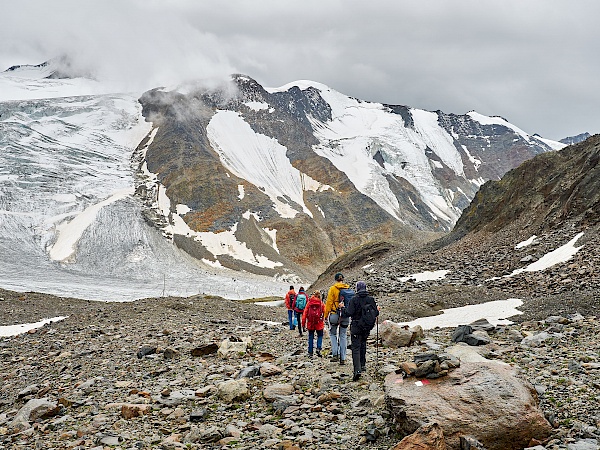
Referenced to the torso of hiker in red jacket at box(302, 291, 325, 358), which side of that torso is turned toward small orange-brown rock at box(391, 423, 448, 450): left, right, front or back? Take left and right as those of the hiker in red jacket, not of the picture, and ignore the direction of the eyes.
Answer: back

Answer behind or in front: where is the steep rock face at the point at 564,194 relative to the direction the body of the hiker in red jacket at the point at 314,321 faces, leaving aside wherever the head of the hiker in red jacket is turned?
in front

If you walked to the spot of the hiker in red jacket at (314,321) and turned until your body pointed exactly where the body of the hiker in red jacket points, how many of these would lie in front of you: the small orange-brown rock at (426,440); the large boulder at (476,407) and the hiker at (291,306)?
1

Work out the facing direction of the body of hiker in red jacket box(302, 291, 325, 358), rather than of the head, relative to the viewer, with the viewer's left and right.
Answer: facing away from the viewer

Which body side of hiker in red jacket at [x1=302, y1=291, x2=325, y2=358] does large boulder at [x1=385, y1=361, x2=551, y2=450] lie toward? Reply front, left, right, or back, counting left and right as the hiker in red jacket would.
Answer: back

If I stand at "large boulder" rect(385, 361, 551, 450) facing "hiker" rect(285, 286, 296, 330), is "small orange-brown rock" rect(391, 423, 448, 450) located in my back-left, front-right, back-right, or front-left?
back-left

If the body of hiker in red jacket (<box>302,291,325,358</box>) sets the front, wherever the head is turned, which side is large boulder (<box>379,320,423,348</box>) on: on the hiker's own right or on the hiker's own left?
on the hiker's own right

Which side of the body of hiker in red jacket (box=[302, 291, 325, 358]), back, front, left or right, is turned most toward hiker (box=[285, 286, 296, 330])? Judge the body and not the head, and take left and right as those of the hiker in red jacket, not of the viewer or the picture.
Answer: front
